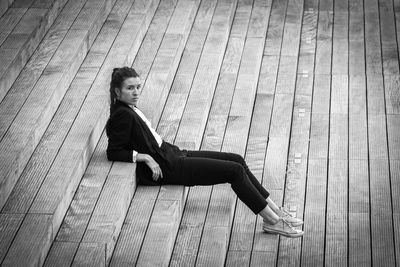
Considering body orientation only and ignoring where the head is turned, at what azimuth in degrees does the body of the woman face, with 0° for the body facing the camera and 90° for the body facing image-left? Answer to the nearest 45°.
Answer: approximately 270°

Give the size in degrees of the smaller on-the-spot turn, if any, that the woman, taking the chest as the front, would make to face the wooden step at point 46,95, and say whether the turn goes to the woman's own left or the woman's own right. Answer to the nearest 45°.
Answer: approximately 135° to the woman's own left
